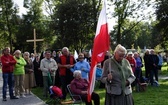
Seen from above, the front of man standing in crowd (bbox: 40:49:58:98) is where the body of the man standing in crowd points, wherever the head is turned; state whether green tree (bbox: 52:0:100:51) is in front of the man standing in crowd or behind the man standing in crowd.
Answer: behind

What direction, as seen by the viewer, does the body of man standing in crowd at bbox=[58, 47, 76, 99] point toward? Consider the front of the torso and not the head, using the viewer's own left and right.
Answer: facing the viewer

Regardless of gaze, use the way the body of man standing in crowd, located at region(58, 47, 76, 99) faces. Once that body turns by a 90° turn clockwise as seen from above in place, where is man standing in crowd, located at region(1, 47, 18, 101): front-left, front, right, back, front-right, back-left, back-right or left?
front

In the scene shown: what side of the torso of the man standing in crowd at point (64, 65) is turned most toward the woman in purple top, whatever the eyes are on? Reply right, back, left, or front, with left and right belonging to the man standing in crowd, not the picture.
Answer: front

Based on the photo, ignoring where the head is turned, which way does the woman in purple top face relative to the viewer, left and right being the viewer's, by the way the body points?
facing the viewer and to the right of the viewer

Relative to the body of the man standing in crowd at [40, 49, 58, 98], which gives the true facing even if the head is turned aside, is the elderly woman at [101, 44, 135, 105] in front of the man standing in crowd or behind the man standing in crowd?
in front

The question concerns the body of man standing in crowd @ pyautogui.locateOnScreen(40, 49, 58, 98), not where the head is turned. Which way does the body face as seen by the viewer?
toward the camera

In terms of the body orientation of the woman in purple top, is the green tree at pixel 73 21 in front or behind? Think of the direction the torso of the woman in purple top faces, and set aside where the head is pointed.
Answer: behind

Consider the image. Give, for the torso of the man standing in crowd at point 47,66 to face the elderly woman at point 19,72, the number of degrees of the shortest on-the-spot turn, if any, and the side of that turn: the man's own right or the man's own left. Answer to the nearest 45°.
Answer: approximately 90° to the man's own right

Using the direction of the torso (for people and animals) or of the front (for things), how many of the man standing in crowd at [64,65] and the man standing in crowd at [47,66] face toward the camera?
2
